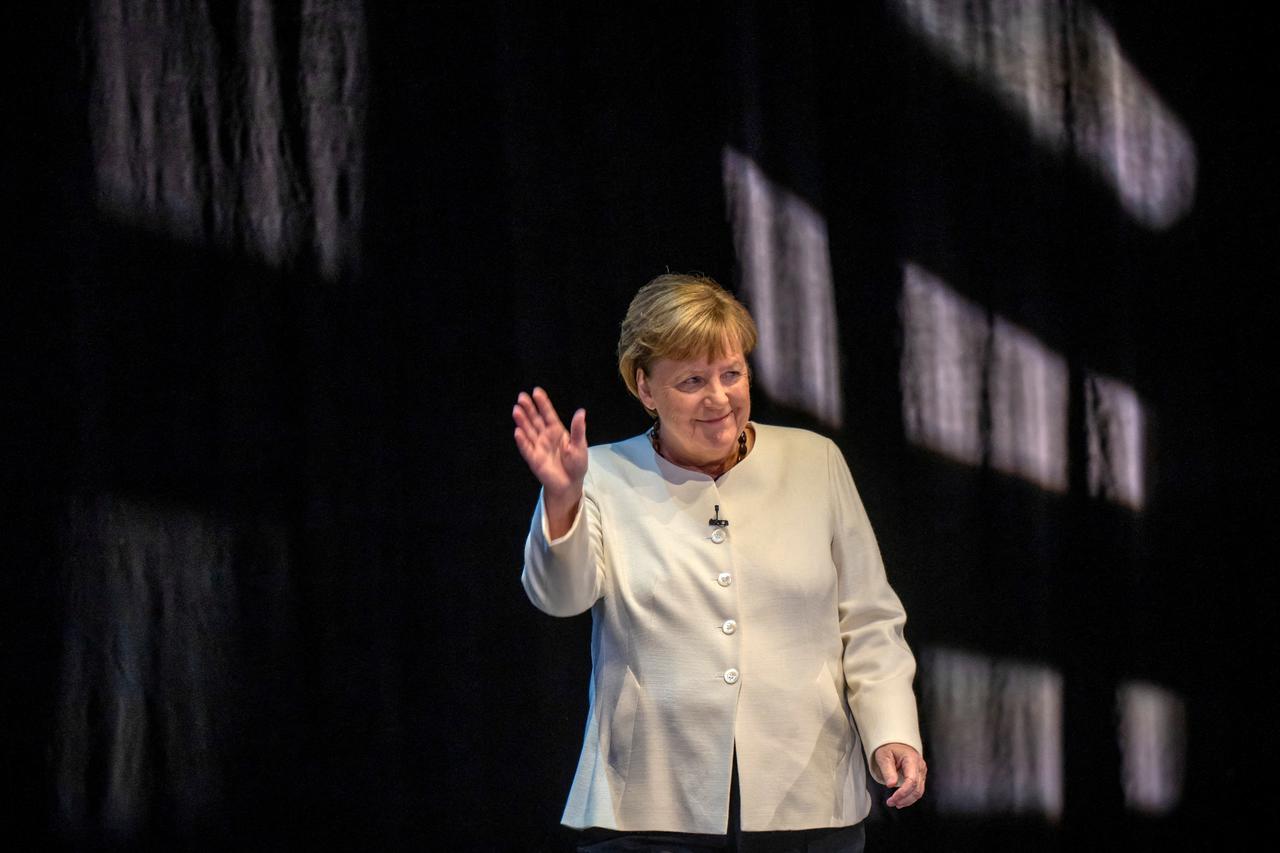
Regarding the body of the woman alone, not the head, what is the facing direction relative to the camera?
toward the camera
